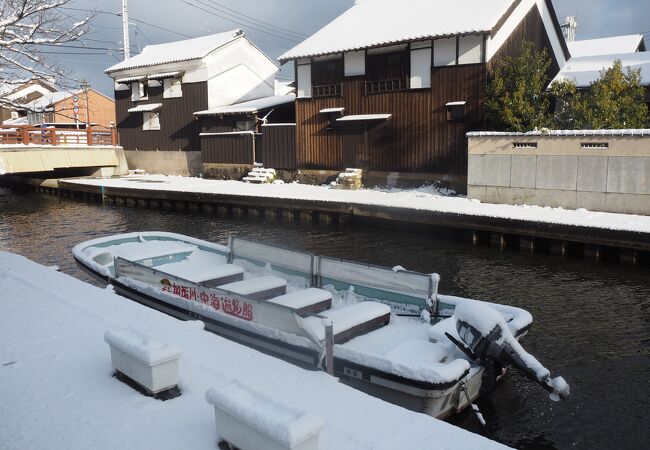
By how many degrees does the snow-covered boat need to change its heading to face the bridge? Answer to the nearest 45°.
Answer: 0° — it already faces it

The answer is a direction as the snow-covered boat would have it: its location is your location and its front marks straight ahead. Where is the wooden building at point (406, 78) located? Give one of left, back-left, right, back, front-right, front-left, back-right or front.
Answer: front-right

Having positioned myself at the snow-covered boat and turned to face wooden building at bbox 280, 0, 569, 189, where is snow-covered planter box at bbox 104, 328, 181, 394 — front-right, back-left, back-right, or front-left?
back-left

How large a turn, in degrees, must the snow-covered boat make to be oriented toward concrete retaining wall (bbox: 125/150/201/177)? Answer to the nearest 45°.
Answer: approximately 45° to its right

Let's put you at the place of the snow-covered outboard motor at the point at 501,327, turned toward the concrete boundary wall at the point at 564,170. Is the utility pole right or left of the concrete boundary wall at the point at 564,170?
left

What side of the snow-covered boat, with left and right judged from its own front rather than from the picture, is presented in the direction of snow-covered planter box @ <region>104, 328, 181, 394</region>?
left

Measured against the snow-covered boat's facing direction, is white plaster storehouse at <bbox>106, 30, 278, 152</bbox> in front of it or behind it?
in front

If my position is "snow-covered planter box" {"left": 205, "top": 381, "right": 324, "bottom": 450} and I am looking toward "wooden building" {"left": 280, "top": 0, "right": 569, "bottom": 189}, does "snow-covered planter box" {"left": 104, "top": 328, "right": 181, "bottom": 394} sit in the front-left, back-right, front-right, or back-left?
front-left

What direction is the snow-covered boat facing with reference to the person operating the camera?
facing away from the viewer and to the left of the viewer

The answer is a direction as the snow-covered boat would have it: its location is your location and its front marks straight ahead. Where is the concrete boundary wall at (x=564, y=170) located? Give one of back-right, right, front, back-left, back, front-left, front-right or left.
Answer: right

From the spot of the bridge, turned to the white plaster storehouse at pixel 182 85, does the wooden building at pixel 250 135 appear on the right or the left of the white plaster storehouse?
right

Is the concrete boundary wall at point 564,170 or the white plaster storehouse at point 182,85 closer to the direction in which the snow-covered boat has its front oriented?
the white plaster storehouse

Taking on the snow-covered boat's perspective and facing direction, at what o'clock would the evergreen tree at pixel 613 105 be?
The evergreen tree is roughly at 3 o'clock from the snow-covered boat.

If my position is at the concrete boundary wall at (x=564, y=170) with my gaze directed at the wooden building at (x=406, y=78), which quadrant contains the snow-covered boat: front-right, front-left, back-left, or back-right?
back-left

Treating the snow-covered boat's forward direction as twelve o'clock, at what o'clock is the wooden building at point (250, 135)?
The wooden building is roughly at 1 o'clock from the snow-covered boat.
